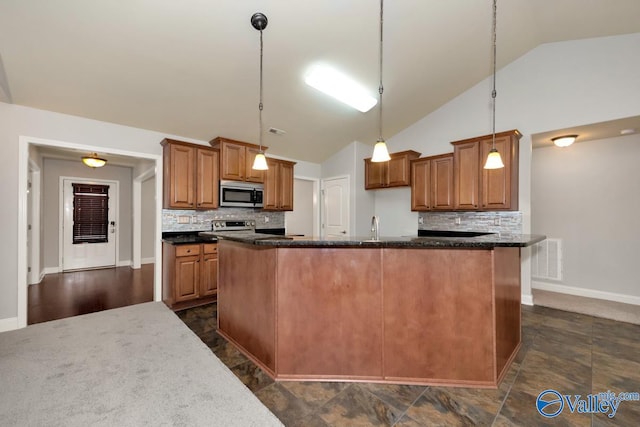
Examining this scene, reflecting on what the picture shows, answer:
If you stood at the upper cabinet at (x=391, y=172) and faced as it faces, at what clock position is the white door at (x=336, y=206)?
The white door is roughly at 2 o'clock from the upper cabinet.

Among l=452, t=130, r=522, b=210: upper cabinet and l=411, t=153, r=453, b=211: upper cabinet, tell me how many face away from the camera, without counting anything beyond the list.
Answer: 0

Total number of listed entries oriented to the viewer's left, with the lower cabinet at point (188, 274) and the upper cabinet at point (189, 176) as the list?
0

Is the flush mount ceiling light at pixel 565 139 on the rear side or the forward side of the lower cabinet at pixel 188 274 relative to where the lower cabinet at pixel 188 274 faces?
on the forward side

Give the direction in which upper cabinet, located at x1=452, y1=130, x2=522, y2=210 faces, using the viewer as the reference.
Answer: facing the viewer and to the left of the viewer

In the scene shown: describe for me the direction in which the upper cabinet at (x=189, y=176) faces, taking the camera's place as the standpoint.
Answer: facing the viewer and to the right of the viewer

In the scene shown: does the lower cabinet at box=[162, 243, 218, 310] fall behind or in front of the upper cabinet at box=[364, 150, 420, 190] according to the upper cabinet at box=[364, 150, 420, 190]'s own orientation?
in front

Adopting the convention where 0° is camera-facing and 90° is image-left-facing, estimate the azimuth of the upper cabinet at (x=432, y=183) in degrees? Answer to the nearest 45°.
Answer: approximately 45°

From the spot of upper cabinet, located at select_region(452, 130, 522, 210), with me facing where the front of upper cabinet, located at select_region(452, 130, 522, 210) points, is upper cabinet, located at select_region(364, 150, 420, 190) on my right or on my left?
on my right

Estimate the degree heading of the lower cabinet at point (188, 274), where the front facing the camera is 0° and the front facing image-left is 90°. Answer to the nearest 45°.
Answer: approximately 315°
